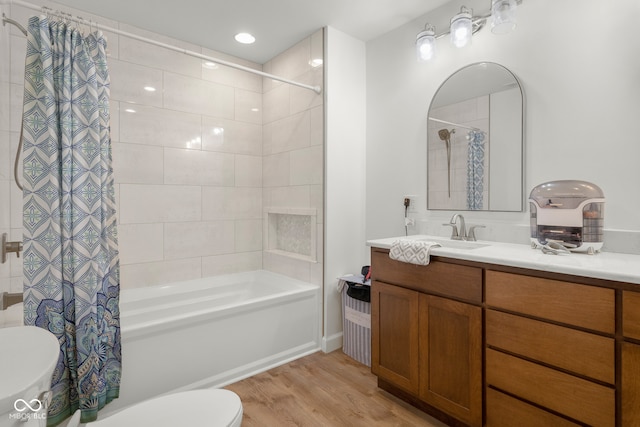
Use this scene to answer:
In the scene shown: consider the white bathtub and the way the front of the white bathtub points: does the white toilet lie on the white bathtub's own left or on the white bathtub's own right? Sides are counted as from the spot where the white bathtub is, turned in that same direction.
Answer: on the white bathtub's own right

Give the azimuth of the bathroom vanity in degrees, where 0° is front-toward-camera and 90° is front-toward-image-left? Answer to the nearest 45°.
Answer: approximately 45°

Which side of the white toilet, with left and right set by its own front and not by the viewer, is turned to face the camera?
right

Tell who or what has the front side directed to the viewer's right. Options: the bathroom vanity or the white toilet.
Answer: the white toilet

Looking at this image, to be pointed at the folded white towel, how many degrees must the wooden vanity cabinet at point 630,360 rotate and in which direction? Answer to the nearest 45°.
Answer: approximately 45° to its right

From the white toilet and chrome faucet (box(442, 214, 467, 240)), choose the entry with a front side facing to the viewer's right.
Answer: the white toilet

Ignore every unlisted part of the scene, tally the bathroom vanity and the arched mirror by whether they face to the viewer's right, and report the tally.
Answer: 0

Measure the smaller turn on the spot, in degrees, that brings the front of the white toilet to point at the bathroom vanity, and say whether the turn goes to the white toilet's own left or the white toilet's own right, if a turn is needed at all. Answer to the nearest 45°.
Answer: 0° — it already faces it

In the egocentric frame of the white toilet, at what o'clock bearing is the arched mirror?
The arched mirror is roughly at 12 o'clock from the white toilet.
